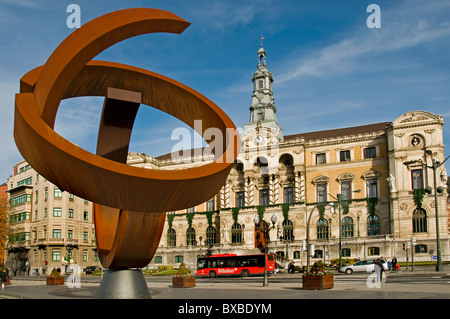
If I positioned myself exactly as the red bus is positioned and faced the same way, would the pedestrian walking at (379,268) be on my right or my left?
on my left

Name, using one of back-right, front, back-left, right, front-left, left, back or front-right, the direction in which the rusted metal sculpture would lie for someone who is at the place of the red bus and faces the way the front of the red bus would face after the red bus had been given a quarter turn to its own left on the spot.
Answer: front

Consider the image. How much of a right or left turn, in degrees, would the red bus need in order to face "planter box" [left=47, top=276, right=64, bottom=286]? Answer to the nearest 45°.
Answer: approximately 45° to its left

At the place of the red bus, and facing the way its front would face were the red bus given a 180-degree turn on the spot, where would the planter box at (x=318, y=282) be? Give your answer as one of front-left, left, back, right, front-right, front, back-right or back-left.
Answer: right

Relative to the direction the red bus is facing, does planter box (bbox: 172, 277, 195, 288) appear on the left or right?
on its left

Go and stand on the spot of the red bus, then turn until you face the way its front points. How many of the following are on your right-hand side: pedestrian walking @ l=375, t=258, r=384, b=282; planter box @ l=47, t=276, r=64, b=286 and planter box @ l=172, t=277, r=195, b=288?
0
